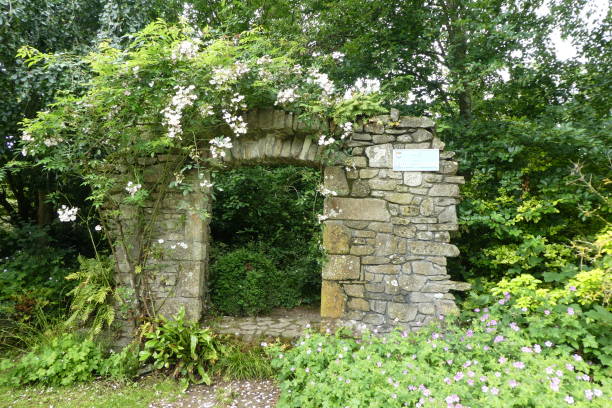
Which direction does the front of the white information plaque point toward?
toward the camera

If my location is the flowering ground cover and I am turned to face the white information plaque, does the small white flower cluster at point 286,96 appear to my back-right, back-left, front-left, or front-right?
front-left

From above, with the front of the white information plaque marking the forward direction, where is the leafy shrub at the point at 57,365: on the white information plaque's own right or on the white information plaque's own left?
on the white information plaque's own right

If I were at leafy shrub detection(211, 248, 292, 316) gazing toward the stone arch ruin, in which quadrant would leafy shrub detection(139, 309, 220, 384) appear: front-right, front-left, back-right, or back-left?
front-right

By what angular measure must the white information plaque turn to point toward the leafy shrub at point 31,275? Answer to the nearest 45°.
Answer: approximately 90° to its right

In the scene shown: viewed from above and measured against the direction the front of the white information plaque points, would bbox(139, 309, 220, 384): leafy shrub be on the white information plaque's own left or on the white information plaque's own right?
on the white information plaque's own right

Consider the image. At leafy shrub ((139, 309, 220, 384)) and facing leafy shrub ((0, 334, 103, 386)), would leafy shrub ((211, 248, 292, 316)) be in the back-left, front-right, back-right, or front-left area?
back-right
